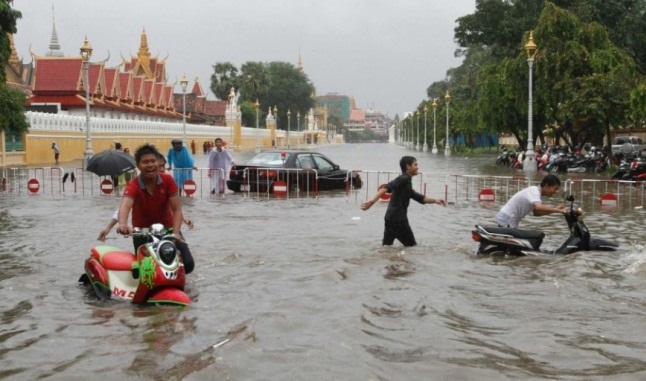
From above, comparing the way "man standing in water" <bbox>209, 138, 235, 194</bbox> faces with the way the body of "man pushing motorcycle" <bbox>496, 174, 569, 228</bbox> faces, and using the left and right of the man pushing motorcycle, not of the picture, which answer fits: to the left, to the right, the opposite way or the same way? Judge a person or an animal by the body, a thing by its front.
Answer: to the right

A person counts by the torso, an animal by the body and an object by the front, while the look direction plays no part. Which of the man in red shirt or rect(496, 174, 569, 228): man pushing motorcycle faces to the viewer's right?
the man pushing motorcycle

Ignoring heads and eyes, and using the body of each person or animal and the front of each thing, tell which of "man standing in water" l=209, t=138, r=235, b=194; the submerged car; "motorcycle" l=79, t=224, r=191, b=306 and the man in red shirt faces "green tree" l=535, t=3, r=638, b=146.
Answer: the submerged car

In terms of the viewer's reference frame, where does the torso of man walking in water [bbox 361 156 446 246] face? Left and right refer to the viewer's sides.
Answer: facing to the right of the viewer

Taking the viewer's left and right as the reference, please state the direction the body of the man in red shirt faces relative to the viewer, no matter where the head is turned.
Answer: facing the viewer

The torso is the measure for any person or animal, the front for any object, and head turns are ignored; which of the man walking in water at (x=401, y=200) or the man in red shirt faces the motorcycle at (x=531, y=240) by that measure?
the man walking in water

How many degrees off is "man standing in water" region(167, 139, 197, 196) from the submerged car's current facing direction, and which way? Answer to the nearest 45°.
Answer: approximately 180°

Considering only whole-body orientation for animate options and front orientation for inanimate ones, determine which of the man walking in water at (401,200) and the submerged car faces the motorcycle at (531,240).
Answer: the man walking in water

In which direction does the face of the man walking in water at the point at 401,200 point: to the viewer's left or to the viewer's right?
to the viewer's right

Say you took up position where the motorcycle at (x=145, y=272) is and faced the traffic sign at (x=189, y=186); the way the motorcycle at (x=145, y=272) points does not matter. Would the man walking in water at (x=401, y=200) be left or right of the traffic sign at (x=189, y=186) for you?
right
